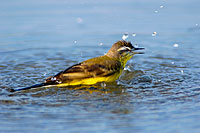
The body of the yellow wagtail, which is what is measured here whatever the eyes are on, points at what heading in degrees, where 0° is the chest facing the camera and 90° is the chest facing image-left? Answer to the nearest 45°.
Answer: approximately 270°
